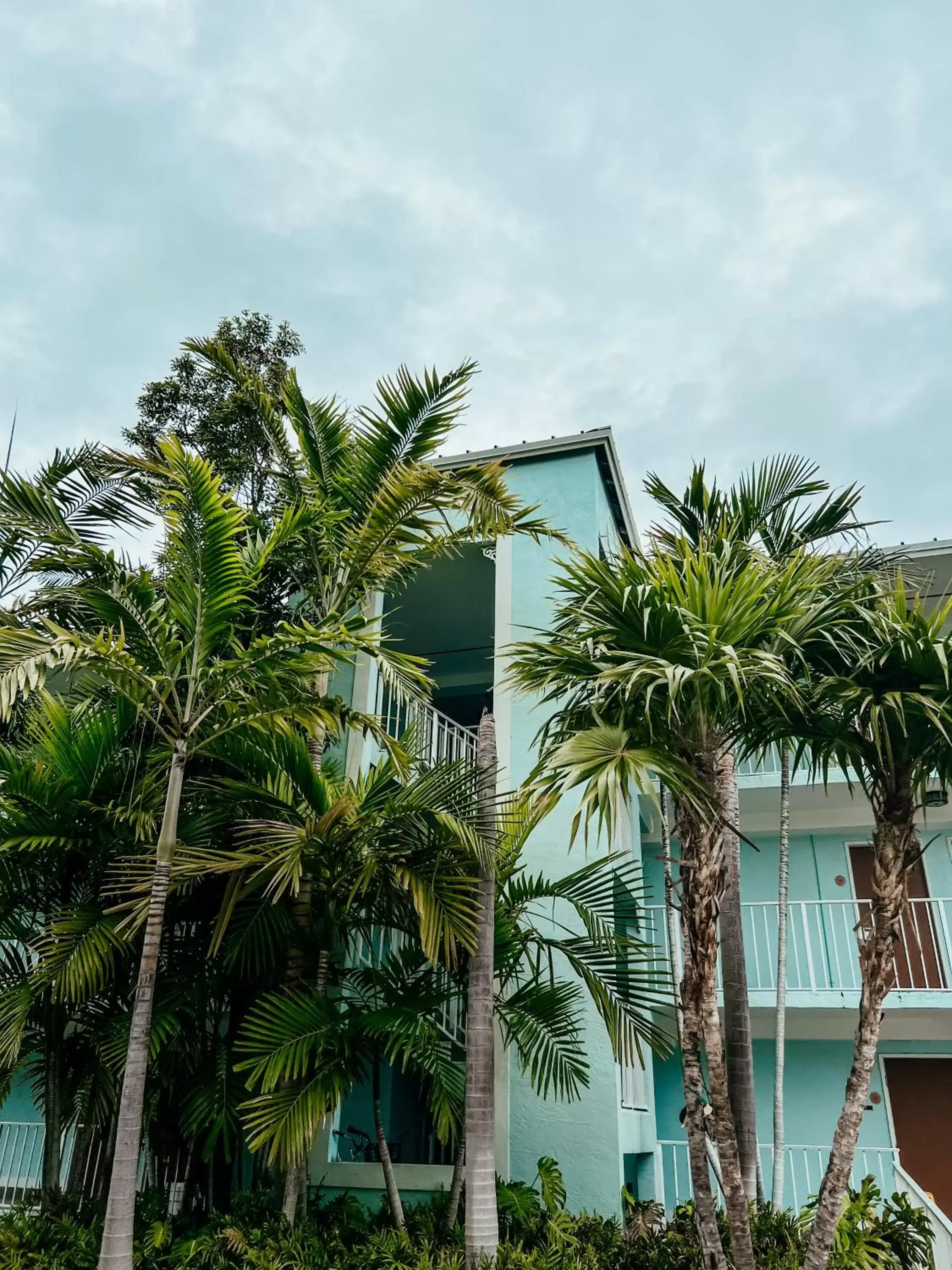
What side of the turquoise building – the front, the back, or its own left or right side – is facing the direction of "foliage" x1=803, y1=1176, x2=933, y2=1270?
front

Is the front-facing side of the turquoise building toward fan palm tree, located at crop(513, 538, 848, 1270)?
yes

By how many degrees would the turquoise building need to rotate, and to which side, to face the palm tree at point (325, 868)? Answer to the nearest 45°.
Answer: approximately 45° to its right

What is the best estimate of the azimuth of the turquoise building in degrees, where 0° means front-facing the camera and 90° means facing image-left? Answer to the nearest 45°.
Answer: approximately 0°

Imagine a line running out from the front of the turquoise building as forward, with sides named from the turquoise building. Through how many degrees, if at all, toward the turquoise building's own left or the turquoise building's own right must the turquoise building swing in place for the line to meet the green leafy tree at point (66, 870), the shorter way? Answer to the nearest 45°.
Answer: approximately 45° to the turquoise building's own right
